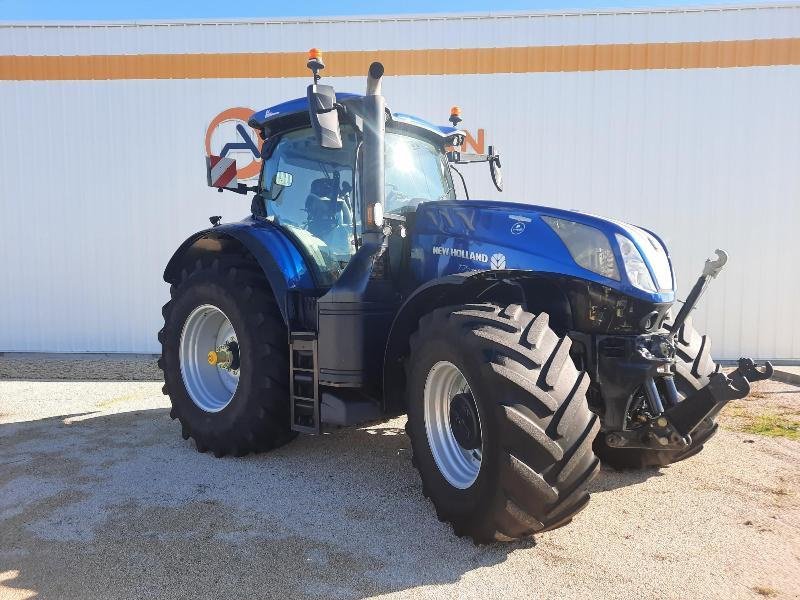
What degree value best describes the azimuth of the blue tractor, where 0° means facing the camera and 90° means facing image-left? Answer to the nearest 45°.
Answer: approximately 315°
